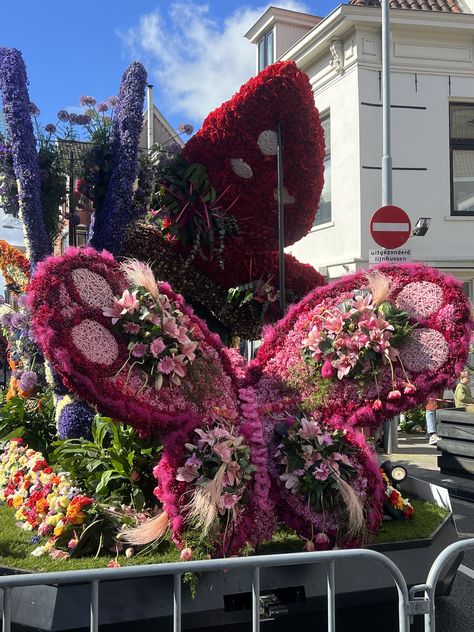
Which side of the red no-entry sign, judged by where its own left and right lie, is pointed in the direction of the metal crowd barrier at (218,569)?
front

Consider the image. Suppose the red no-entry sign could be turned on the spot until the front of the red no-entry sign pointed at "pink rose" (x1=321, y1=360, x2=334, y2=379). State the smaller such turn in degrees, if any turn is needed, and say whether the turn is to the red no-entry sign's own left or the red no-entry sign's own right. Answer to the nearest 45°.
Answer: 0° — it already faces it

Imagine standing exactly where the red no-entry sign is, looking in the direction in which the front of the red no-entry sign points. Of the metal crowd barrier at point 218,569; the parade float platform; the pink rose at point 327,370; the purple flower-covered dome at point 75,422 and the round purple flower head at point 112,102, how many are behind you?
0

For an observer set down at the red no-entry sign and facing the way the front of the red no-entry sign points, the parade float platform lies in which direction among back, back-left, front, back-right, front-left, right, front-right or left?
front

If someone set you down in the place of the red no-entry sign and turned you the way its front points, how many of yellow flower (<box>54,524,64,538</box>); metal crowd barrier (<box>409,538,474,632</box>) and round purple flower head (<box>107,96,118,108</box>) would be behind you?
0

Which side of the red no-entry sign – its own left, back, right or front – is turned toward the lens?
front

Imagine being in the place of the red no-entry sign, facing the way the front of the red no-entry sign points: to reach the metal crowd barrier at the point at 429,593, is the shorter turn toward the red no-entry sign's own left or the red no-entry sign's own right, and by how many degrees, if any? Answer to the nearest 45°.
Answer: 0° — it already faces it

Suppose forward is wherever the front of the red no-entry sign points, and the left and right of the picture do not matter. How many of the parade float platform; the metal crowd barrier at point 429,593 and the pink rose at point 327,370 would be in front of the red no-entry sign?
3

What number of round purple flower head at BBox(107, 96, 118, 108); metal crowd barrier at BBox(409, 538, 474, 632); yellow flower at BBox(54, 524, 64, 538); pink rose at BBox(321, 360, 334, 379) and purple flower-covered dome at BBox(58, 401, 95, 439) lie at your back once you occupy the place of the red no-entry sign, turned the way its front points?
0

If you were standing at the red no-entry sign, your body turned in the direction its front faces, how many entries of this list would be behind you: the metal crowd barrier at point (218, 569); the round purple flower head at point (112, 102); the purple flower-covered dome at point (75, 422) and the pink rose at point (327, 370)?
0

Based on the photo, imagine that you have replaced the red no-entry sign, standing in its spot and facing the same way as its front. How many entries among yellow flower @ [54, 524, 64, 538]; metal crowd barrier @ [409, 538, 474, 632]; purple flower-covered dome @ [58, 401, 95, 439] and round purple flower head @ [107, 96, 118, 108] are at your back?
0

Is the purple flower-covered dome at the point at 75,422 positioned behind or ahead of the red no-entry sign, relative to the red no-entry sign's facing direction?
ahead

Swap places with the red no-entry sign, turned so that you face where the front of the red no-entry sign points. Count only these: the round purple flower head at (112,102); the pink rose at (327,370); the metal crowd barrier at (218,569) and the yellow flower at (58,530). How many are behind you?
0

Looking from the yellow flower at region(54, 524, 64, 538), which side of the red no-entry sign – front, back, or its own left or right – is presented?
front
